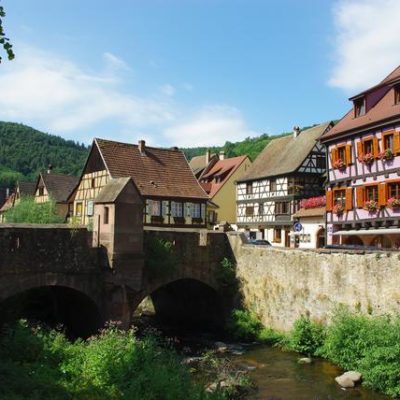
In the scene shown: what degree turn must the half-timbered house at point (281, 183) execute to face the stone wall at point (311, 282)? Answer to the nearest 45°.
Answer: approximately 45° to its left

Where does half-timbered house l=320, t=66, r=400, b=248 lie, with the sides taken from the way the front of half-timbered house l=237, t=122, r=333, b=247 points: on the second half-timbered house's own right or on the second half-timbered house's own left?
on the second half-timbered house's own left

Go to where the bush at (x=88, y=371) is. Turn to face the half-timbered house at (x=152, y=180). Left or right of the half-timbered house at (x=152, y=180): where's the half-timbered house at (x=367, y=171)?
right

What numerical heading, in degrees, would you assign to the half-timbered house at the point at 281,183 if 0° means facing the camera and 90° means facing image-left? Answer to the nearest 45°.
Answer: approximately 45°
